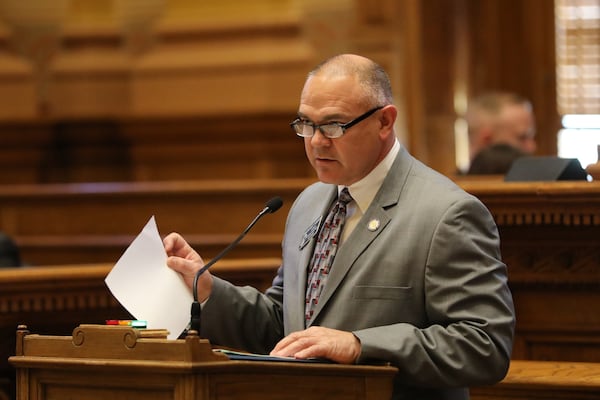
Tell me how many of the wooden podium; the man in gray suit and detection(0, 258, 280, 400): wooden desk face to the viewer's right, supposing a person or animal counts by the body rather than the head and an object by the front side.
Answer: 0

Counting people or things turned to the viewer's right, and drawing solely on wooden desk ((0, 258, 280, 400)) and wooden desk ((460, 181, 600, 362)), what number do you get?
0

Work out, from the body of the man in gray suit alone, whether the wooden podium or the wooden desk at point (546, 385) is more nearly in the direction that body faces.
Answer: the wooden podium

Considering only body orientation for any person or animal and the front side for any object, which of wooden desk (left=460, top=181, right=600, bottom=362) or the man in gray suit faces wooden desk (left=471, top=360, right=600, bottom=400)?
wooden desk (left=460, top=181, right=600, bottom=362)

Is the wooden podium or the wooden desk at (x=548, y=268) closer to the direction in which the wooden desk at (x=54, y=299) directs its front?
the wooden podium

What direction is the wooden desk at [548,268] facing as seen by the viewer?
toward the camera

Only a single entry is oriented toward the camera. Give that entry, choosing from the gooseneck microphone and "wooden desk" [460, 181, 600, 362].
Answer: the wooden desk

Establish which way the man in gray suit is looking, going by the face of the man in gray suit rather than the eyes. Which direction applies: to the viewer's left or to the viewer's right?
to the viewer's left

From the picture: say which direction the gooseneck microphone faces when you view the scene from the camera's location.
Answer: facing to the right of the viewer

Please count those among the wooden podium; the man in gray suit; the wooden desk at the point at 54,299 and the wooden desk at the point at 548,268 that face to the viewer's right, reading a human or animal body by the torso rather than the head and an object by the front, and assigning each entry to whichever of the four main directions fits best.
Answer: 0

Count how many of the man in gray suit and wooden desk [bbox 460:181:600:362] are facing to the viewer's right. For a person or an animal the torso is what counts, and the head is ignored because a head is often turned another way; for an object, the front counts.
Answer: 0

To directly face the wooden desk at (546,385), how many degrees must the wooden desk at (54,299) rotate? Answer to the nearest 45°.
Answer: approximately 45° to its left
